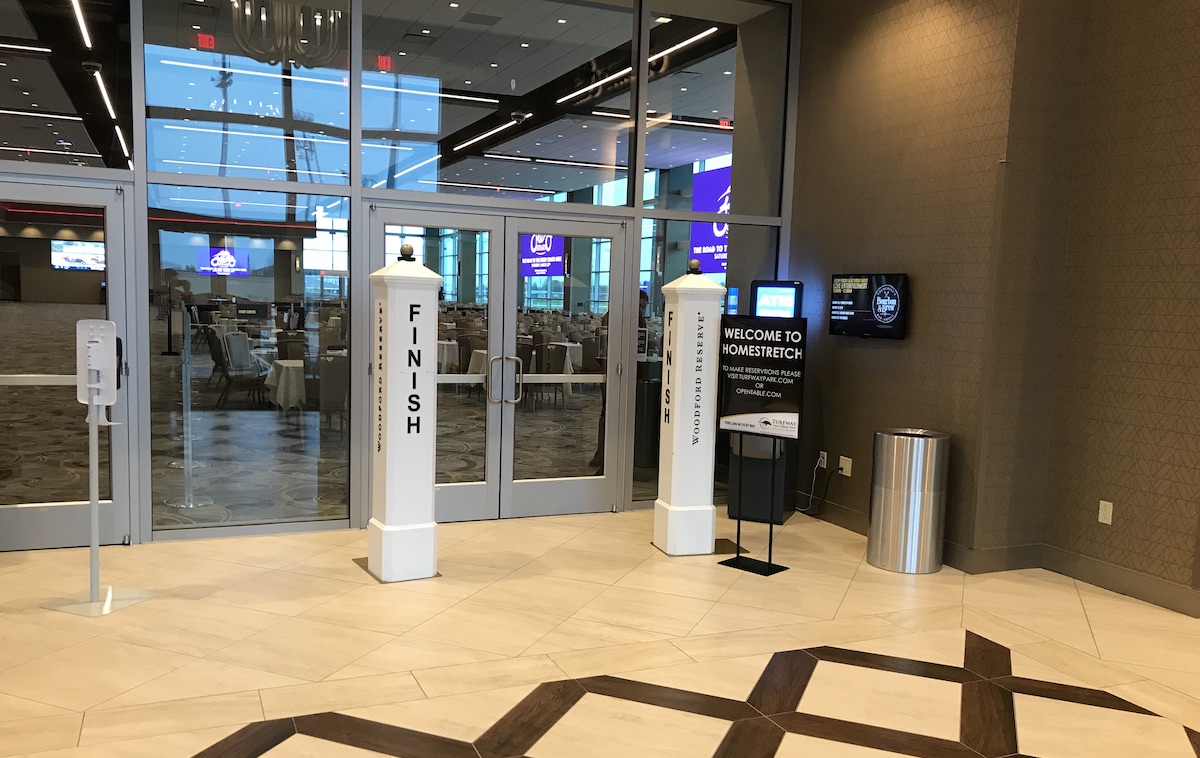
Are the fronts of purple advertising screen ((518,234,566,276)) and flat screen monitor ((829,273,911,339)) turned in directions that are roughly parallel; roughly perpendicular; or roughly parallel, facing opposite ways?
roughly perpendicular

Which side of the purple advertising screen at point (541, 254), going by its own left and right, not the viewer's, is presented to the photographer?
front

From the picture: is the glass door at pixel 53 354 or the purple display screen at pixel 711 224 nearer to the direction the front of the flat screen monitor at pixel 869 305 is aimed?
the glass door

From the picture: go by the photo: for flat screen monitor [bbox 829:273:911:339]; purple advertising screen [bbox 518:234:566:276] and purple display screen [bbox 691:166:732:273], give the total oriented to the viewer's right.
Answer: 0

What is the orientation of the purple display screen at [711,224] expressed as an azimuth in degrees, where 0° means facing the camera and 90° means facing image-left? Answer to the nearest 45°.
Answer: approximately 45°

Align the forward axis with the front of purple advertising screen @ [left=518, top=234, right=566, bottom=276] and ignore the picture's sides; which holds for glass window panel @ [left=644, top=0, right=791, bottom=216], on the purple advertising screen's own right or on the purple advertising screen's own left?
on the purple advertising screen's own left

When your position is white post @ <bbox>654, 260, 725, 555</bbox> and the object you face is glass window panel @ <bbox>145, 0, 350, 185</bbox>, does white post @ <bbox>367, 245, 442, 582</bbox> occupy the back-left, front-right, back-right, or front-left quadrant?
front-left

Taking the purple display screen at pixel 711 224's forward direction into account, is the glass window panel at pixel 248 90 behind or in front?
in front

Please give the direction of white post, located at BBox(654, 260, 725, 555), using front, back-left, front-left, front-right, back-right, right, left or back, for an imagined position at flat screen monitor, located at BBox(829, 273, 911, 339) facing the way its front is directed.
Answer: front

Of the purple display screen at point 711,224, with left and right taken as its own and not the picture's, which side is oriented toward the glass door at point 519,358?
front

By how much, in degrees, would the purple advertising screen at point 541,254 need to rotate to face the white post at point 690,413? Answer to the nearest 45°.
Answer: approximately 45° to its left

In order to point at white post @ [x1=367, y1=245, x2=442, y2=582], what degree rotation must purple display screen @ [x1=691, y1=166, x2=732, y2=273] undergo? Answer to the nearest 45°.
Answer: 0° — it already faces it

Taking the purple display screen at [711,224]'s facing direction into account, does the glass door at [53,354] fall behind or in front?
in front
